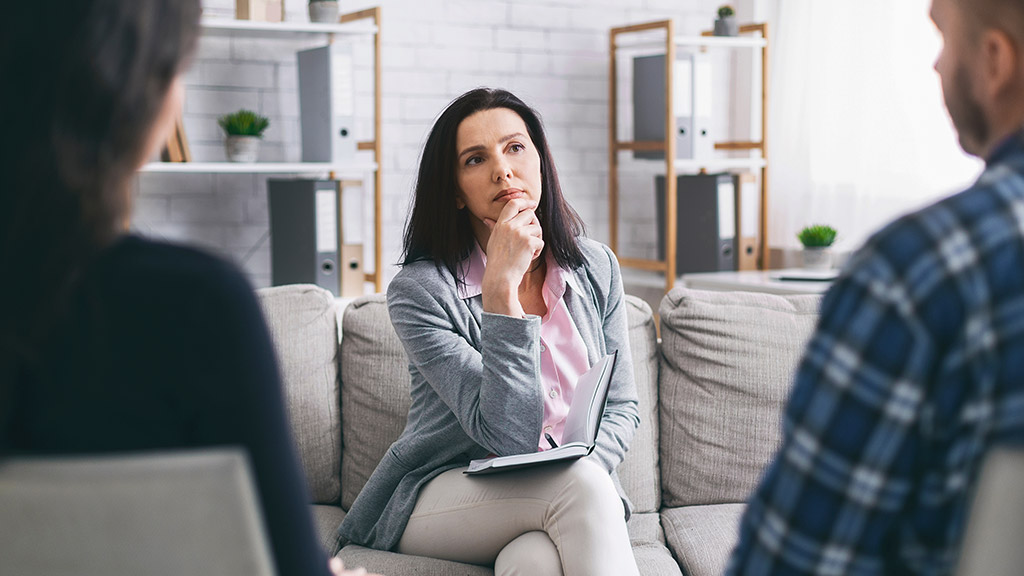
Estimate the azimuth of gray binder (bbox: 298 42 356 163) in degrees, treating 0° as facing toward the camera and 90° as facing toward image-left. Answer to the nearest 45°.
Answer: approximately 315°

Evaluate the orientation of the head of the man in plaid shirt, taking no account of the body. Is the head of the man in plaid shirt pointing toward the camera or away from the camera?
away from the camera

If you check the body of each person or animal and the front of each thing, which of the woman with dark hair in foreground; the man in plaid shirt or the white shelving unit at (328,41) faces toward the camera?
the white shelving unit

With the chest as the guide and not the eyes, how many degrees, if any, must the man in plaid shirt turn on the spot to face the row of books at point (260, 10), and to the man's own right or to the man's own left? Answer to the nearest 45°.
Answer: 0° — they already face it

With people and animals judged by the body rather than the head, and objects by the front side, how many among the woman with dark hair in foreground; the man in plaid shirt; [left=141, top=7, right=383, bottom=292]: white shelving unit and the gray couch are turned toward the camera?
2

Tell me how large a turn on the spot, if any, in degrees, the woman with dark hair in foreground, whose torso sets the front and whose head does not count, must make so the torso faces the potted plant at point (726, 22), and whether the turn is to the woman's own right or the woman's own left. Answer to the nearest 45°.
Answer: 0° — they already face it

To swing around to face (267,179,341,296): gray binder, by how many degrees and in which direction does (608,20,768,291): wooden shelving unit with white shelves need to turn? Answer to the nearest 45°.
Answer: approximately 90° to its right

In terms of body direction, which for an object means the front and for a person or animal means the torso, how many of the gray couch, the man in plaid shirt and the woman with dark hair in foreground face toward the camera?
1

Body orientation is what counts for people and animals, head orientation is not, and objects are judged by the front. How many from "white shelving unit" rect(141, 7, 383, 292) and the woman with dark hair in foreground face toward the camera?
1

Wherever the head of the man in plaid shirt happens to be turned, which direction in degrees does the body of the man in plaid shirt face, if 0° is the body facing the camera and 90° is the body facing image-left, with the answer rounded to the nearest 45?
approximately 135°

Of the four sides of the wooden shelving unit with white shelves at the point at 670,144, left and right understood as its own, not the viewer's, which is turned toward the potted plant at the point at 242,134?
right

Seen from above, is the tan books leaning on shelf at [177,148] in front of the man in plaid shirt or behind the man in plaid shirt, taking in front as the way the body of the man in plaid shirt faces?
in front

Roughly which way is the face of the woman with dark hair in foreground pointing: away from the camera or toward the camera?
away from the camera

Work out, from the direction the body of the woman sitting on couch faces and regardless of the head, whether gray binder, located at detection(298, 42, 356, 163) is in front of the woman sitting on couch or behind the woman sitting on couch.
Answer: behind

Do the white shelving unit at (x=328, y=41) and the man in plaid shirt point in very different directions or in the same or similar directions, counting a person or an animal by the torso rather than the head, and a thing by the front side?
very different directions

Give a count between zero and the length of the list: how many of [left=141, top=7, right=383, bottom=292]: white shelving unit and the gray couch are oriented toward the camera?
2
